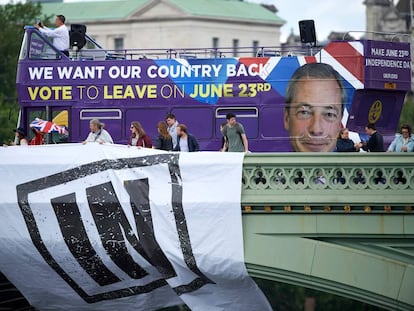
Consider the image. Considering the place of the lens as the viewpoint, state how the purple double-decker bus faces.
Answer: facing away from the viewer and to the left of the viewer

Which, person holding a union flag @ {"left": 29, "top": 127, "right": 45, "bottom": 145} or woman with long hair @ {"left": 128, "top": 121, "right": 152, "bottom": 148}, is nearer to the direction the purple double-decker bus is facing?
the person holding a union flag

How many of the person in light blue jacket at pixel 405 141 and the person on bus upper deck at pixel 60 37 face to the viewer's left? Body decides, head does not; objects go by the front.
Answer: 1

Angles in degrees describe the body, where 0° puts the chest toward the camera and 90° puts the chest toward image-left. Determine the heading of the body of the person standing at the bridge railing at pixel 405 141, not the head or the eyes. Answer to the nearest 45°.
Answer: approximately 0°

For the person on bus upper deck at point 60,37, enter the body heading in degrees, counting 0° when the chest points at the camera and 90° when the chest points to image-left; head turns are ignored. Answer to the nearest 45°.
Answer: approximately 90°

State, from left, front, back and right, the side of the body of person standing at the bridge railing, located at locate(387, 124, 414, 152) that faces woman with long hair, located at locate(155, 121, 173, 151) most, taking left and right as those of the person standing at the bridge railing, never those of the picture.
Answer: right

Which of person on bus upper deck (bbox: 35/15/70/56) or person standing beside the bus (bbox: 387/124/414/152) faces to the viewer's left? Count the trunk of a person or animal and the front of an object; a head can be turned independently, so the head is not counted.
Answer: person on bus upper deck (bbox: 35/15/70/56)
